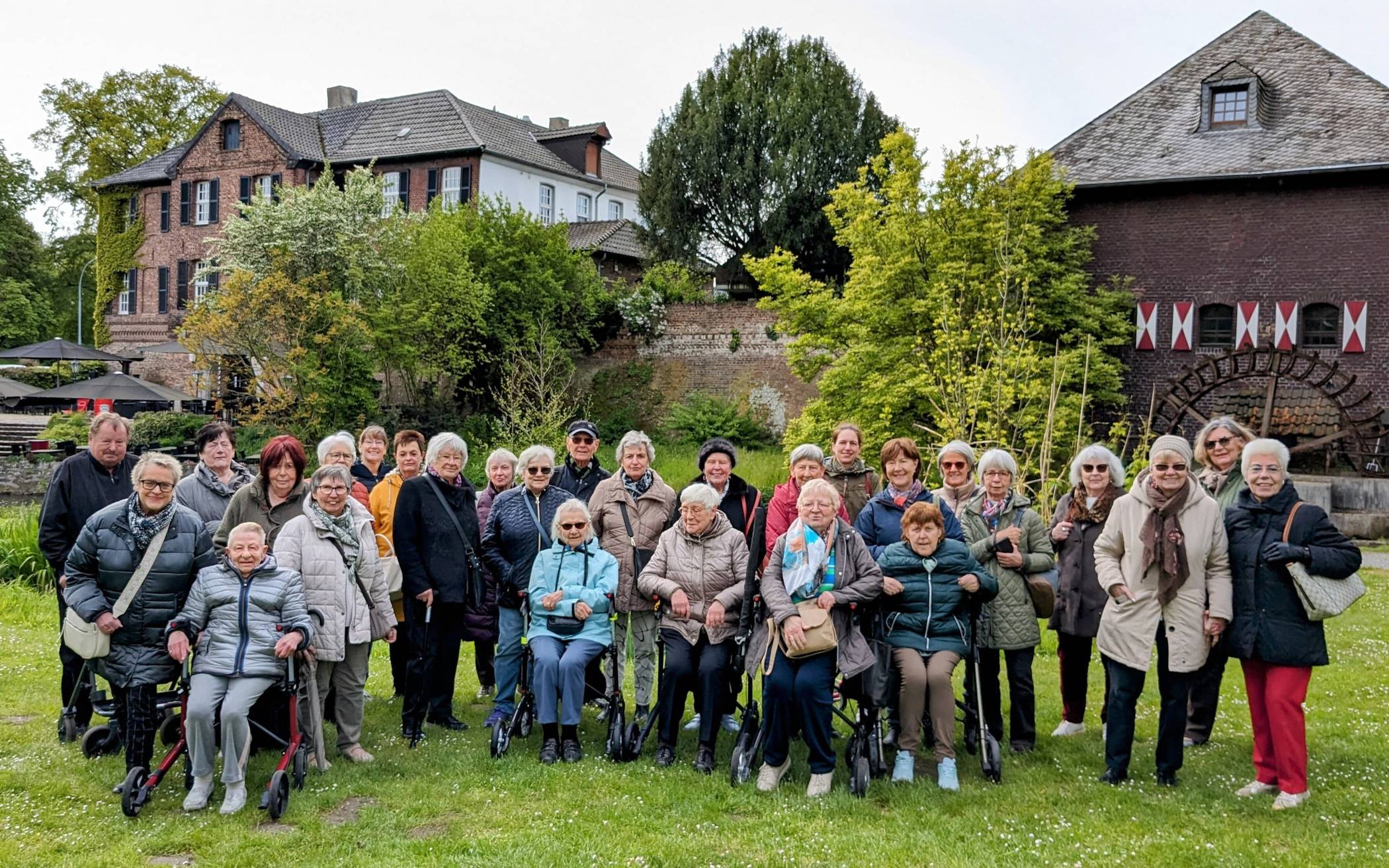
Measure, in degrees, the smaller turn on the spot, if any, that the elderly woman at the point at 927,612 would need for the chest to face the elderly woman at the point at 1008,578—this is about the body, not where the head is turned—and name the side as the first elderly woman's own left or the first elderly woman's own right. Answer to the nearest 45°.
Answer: approximately 135° to the first elderly woman's own left

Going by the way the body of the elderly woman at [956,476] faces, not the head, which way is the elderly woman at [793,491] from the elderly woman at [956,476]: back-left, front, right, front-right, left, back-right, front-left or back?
right

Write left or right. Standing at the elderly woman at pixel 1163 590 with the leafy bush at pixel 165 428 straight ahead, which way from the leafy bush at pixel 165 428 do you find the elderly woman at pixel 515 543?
left

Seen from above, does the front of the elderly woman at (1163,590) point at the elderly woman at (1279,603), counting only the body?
no

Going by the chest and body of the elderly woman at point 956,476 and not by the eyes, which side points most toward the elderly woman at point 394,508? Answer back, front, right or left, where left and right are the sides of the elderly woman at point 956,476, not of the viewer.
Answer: right

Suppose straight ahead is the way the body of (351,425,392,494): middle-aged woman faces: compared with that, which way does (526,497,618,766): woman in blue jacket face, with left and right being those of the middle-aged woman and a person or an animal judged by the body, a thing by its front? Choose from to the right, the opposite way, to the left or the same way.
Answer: the same way

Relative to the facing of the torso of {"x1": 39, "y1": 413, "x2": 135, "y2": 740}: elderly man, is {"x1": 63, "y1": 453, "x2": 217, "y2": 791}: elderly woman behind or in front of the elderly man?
in front

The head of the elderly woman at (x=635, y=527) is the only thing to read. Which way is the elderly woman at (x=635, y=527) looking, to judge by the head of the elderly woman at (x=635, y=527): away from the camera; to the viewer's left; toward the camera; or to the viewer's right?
toward the camera

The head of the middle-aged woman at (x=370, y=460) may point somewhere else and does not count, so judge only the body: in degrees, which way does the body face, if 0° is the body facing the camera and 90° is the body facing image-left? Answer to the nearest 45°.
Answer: approximately 0°

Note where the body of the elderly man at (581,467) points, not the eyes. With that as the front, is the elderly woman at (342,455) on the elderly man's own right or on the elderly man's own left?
on the elderly man's own right

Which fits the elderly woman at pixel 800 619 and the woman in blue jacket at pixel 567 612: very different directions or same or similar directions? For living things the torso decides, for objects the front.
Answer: same or similar directions

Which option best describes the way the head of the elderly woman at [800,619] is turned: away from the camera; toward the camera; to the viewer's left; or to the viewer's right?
toward the camera

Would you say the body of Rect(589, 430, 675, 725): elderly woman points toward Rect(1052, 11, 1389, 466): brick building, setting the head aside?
no

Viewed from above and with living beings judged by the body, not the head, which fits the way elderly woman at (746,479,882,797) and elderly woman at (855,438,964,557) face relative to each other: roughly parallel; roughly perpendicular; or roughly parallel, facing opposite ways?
roughly parallel

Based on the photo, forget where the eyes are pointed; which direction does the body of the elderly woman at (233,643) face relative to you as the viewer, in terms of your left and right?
facing the viewer

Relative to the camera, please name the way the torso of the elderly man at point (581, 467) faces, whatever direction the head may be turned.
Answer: toward the camera

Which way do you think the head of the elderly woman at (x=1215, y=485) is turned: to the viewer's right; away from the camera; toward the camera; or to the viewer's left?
toward the camera

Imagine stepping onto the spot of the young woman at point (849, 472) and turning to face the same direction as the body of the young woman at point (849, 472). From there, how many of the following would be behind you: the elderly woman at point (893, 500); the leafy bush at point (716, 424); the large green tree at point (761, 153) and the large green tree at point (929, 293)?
3

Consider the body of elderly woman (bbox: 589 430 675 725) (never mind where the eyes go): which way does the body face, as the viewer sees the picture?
toward the camera

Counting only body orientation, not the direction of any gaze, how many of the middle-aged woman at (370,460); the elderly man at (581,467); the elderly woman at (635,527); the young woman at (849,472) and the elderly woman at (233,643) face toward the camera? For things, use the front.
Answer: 5

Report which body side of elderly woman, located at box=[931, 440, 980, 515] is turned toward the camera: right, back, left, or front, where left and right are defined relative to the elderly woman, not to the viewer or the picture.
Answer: front
